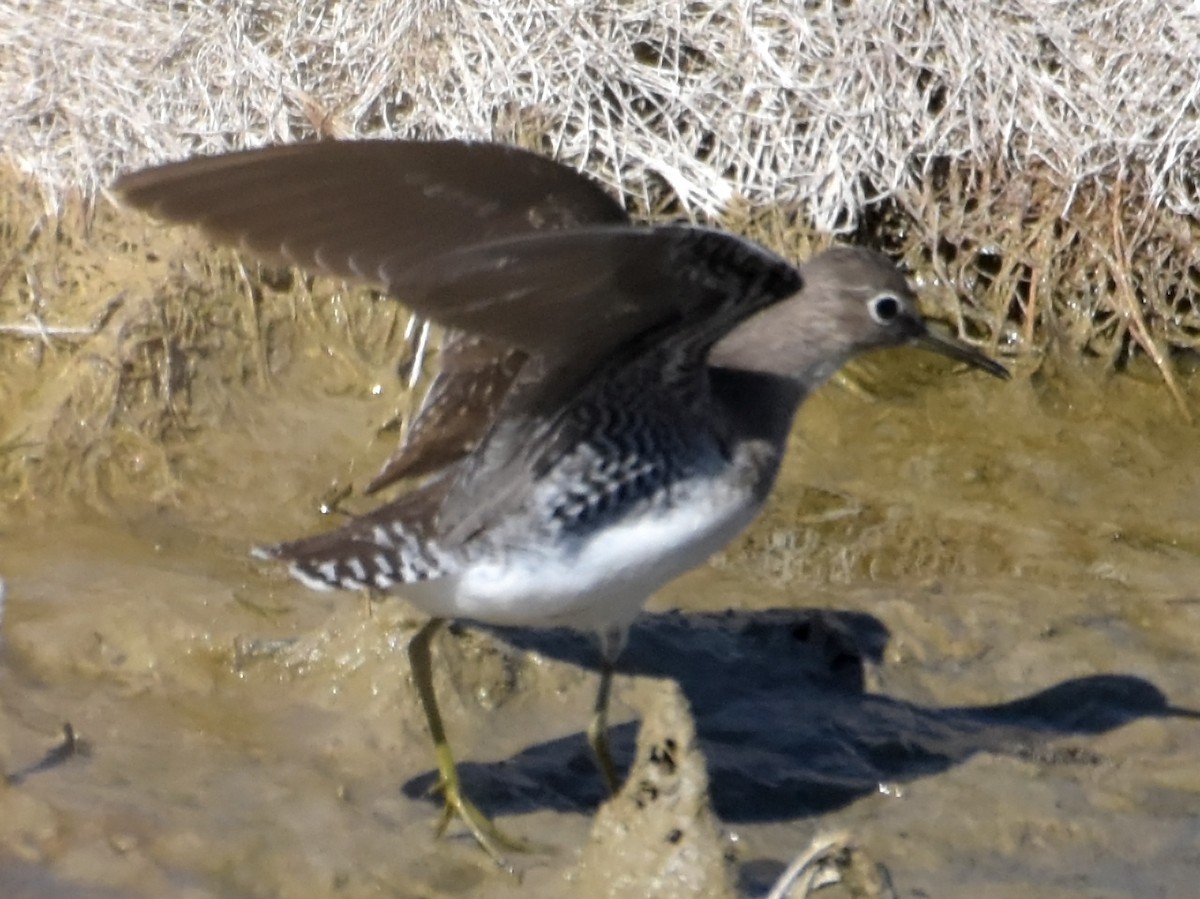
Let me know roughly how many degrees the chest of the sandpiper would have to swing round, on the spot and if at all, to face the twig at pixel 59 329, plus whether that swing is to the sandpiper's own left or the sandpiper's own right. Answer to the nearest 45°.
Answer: approximately 135° to the sandpiper's own left

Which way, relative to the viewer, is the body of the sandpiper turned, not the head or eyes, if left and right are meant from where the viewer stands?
facing to the right of the viewer
